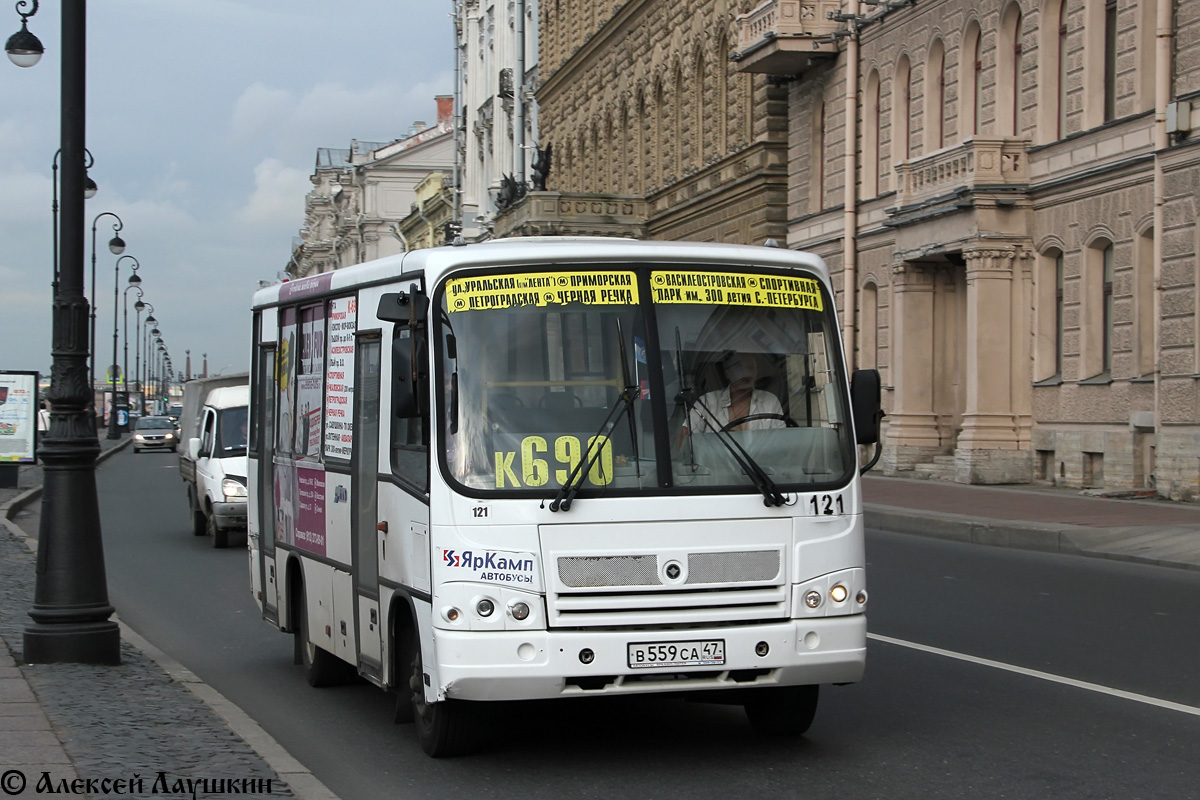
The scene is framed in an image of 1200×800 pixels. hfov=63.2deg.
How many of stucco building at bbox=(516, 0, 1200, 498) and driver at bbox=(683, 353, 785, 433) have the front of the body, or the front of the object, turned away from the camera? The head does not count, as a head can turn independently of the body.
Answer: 0

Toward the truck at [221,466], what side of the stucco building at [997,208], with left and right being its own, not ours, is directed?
front

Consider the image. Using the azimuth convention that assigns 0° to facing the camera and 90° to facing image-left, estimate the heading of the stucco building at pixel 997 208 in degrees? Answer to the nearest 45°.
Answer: approximately 45°

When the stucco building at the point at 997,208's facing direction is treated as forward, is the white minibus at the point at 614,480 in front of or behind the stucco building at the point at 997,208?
in front

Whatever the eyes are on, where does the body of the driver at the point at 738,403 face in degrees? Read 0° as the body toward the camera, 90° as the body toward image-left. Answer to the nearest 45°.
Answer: approximately 0°

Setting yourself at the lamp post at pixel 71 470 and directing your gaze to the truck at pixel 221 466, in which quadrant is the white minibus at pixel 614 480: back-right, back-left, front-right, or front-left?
back-right
